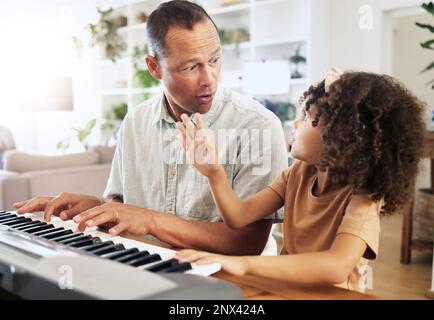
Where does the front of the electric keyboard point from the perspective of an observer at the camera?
facing away from the viewer and to the right of the viewer

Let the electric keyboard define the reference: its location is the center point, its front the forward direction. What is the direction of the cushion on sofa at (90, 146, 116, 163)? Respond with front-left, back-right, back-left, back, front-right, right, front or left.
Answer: front-left

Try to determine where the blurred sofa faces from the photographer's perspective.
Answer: facing the viewer and to the right of the viewer

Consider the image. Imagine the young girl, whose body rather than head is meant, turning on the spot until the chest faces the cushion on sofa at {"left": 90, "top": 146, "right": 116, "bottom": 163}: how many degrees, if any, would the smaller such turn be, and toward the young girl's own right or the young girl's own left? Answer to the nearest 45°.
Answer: approximately 90° to the young girl's own right

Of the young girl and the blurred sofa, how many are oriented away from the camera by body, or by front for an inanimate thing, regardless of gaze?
0

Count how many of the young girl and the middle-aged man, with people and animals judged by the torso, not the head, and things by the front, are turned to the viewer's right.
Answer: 0

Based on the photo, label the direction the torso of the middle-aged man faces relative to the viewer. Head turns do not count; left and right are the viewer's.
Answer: facing the viewer and to the left of the viewer

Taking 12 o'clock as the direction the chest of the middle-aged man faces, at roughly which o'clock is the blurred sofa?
The blurred sofa is roughly at 4 o'clock from the middle-aged man.

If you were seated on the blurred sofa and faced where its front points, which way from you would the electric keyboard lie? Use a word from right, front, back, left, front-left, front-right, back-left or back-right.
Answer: front-right

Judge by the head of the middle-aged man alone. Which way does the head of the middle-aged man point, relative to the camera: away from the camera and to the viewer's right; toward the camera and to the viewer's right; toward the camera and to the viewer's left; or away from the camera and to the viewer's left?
toward the camera and to the viewer's right

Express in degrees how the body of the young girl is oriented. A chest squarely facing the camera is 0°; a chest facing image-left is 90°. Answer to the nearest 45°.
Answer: approximately 45°
